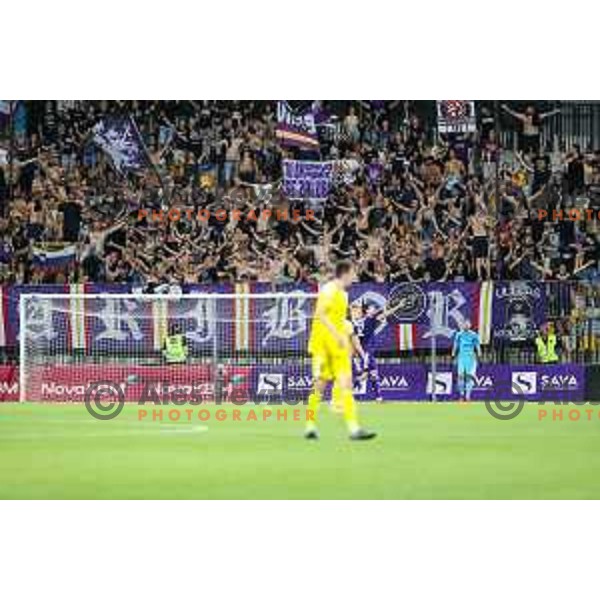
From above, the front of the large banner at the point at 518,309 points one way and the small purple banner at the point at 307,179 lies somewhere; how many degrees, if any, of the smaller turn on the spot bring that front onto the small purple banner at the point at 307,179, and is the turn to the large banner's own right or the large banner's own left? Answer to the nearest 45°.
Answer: approximately 90° to the large banner's own right

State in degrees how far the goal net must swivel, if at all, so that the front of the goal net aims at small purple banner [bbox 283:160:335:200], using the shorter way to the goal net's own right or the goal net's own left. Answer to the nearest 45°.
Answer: approximately 135° to the goal net's own left

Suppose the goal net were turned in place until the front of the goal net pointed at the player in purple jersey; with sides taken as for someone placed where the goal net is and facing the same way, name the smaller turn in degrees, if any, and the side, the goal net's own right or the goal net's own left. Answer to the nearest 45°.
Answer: approximately 90° to the goal net's own left

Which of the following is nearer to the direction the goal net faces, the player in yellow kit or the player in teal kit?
the player in yellow kit
